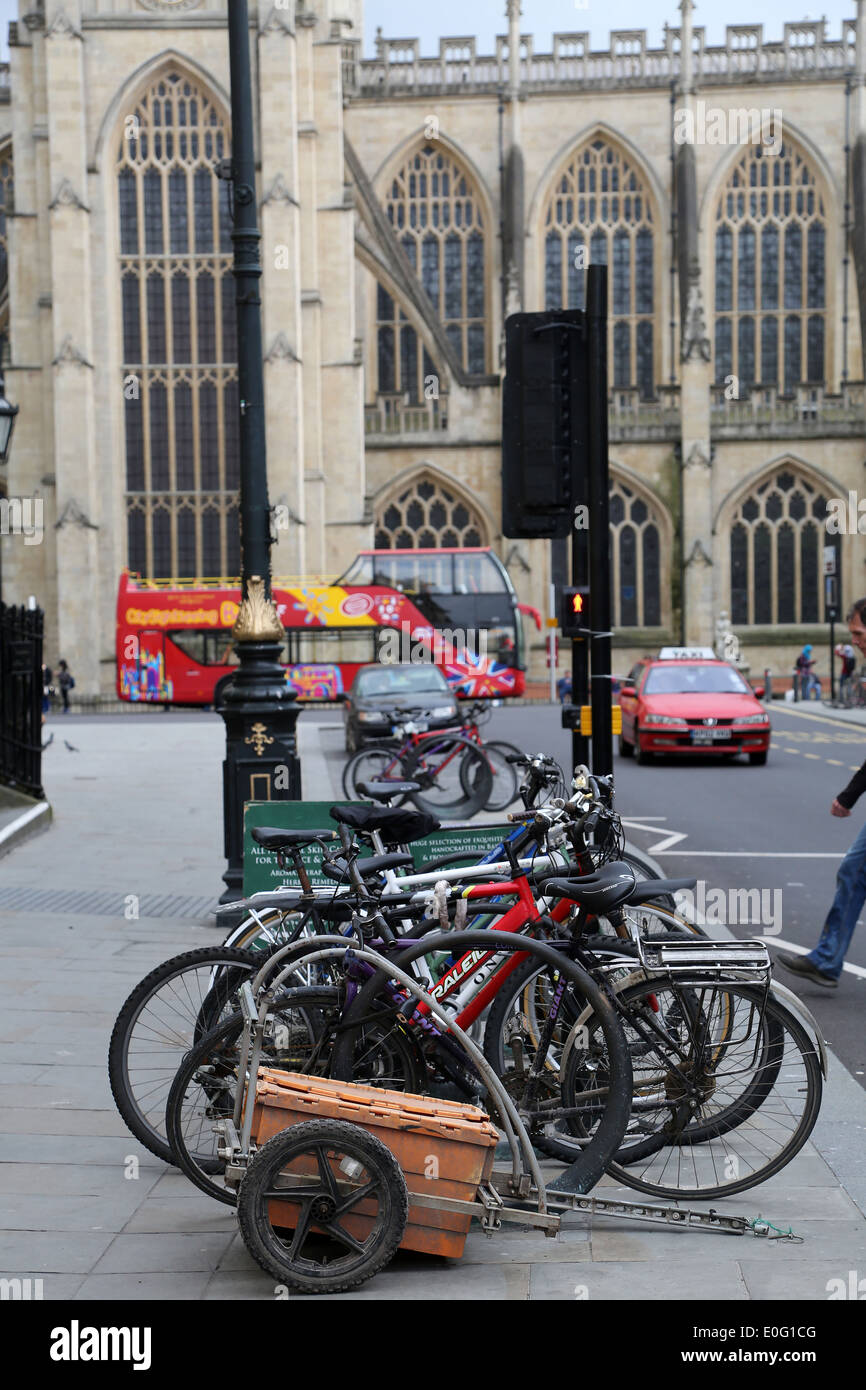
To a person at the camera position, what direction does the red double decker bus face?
facing to the right of the viewer

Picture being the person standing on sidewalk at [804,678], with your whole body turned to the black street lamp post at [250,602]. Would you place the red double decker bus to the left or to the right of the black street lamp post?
right

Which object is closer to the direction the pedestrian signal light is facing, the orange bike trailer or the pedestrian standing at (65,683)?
the orange bike trailer

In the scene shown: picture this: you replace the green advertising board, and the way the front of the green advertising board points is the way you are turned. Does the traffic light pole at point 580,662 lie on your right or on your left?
on your left

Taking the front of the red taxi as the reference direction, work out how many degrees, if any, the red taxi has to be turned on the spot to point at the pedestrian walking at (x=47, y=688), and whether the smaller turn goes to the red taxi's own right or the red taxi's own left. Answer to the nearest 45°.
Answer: approximately 135° to the red taxi's own right

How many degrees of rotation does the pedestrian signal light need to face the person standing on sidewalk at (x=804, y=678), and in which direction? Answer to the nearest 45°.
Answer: approximately 180°

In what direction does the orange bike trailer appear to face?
to the viewer's right

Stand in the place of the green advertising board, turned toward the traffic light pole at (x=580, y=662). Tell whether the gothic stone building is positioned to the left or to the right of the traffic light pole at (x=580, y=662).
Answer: left

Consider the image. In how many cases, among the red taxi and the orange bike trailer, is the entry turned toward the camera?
1
